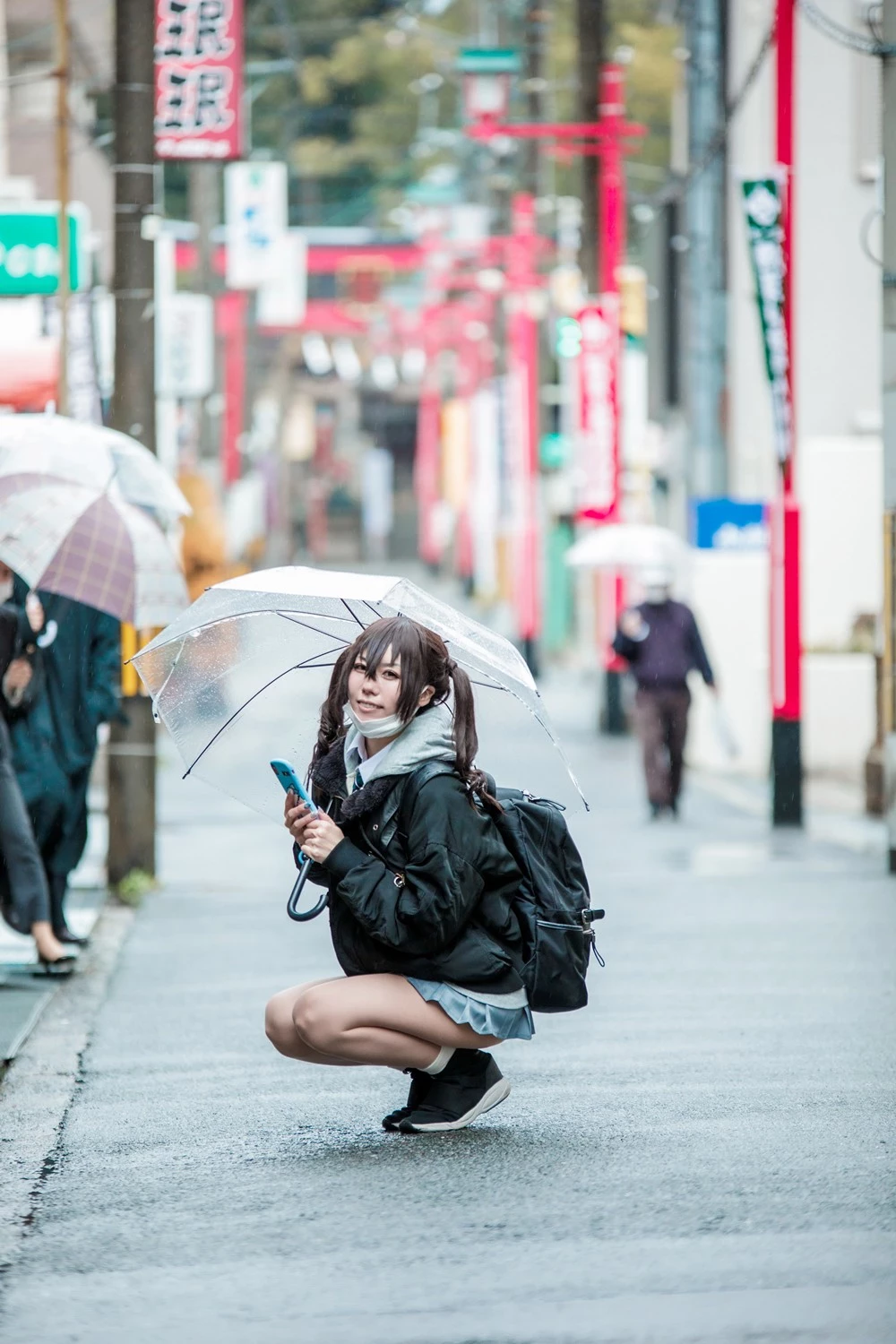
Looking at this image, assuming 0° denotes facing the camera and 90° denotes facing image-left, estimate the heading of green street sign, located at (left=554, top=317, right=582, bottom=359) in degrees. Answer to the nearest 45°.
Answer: approximately 0°

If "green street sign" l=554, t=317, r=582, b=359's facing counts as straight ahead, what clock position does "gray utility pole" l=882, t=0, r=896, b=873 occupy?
The gray utility pole is roughly at 12 o'clock from the green street sign.

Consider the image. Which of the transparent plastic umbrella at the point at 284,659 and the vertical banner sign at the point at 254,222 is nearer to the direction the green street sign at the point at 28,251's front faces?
the transparent plastic umbrella

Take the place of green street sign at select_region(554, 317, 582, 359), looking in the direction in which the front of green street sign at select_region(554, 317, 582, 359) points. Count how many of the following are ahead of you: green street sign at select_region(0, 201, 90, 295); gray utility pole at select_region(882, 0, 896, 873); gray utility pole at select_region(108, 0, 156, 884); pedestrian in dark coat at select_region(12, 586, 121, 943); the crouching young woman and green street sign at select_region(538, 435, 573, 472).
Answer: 5

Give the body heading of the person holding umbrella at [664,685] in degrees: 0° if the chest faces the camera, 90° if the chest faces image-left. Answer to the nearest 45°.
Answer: approximately 0°

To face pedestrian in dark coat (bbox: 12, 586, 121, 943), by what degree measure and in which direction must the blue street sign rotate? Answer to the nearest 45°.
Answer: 0° — it already faces them

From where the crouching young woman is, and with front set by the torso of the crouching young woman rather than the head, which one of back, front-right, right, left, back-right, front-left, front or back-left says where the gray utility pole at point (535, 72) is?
back-right

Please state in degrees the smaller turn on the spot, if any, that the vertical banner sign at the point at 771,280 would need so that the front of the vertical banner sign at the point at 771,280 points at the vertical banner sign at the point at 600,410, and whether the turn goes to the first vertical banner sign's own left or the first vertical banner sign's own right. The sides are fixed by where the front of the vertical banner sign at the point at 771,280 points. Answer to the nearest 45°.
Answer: approximately 135° to the first vertical banner sign's own right

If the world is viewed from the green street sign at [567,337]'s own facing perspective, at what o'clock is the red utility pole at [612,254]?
The red utility pole is roughly at 12 o'clock from the green street sign.

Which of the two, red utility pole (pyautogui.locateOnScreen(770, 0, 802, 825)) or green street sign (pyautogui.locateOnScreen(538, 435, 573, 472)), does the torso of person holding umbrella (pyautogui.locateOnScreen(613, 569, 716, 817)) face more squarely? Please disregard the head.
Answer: the red utility pole
